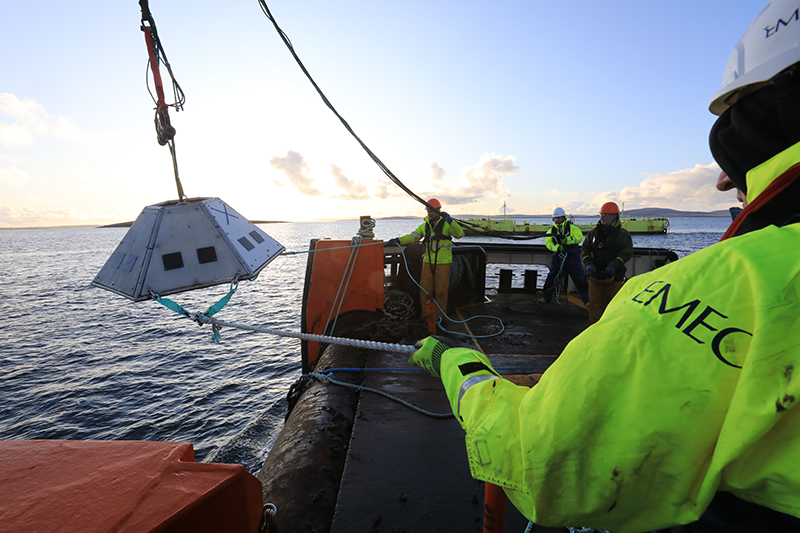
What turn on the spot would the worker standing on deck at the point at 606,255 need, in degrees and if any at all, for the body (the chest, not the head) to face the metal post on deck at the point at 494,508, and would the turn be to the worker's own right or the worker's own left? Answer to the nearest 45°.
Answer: approximately 45° to the worker's own left

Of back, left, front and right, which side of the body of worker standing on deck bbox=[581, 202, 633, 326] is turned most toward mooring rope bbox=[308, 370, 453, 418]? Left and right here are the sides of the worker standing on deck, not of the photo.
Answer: front

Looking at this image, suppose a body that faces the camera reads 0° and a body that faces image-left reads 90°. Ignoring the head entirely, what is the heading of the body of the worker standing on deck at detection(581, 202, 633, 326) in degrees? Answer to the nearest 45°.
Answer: approximately 45°

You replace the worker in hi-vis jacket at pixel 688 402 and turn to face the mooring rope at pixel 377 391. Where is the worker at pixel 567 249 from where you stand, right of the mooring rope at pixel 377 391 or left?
right

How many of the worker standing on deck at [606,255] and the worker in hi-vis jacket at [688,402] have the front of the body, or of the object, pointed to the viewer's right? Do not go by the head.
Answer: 0

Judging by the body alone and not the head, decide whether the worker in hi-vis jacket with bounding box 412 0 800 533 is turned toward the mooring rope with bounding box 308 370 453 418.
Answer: yes

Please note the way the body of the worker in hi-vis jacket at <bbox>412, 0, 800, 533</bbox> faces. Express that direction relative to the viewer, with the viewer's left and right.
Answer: facing away from the viewer and to the left of the viewer

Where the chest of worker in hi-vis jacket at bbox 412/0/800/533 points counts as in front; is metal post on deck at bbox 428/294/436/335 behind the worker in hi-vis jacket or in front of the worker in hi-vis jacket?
in front

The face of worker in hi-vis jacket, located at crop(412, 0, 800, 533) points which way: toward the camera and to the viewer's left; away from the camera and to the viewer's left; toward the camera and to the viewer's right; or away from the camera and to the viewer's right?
away from the camera and to the viewer's left
